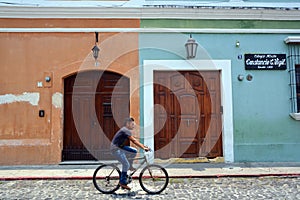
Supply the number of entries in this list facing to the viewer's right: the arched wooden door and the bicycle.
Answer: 1

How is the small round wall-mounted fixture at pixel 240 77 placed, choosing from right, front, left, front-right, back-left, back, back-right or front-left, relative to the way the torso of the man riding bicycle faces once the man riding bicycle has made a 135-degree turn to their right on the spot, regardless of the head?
back

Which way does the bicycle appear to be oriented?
to the viewer's right

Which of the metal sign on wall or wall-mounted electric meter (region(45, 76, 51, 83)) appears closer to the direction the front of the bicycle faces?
the metal sign on wall

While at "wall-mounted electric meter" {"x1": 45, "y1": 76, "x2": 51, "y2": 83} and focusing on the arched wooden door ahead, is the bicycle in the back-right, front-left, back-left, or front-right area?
front-right

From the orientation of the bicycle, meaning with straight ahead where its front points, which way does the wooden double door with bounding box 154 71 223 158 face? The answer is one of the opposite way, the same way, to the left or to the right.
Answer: to the right

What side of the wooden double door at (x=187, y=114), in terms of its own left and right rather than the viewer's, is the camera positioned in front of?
front

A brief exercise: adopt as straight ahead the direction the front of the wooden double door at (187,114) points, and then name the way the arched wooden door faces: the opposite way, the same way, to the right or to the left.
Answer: the same way

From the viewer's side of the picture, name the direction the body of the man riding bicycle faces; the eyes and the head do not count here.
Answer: to the viewer's right

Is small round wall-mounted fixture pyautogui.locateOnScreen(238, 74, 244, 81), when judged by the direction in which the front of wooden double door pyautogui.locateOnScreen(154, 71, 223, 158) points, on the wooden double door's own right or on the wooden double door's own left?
on the wooden double door's own left

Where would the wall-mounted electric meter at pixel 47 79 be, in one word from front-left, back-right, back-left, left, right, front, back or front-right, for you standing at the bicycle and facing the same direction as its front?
back-left

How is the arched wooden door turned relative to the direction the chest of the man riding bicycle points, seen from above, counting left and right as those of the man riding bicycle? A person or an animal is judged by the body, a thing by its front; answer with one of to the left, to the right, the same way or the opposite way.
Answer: to the right

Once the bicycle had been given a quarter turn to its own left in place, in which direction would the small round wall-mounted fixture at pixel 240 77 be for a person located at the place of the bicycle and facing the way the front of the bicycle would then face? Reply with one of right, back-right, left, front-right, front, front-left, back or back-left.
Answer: front-right

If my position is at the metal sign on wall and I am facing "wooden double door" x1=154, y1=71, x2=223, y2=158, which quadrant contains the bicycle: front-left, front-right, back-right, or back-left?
front-left

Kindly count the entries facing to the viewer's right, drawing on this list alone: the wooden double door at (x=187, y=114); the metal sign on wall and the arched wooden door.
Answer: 0

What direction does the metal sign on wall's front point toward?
toward the camera

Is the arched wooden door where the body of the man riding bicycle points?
no
